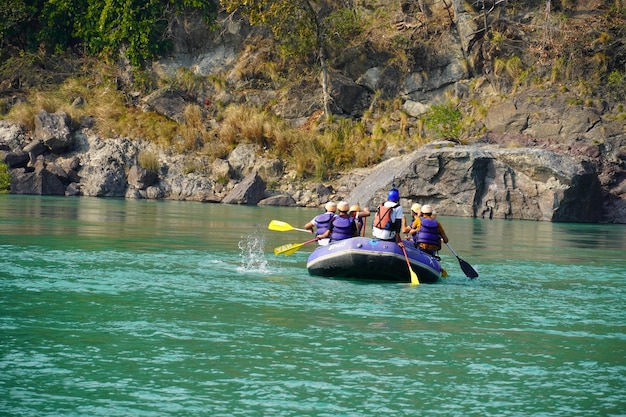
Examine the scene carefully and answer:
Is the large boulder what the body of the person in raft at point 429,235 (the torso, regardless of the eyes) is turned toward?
yes

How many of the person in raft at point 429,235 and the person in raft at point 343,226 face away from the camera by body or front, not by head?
2

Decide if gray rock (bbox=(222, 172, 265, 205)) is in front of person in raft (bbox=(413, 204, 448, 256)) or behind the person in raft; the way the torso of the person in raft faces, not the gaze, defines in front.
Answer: in front

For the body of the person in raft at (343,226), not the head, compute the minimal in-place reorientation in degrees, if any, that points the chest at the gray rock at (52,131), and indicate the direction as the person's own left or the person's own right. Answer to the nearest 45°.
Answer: approximately 45° to the person's own left

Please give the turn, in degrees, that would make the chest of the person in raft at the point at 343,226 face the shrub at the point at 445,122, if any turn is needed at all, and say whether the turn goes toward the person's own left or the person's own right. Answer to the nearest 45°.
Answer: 0° — they already face it

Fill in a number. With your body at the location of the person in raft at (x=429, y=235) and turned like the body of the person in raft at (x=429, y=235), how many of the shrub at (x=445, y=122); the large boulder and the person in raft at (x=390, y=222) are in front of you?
2

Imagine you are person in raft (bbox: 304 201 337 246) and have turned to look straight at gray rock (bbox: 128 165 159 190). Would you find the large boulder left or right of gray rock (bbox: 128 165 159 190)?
right

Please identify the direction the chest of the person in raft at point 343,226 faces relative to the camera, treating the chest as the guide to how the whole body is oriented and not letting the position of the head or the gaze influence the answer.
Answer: away from the camera

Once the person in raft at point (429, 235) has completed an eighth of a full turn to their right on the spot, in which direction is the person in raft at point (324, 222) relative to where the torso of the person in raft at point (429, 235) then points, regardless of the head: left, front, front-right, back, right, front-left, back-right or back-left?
back-left

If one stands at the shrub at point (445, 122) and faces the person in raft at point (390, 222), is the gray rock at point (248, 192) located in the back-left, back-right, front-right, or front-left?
front-right

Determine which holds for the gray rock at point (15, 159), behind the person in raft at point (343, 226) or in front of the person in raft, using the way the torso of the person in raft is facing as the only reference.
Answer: in front

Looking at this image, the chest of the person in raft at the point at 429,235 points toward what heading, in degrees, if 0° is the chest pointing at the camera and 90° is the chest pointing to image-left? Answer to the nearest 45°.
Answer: approximately 180°
